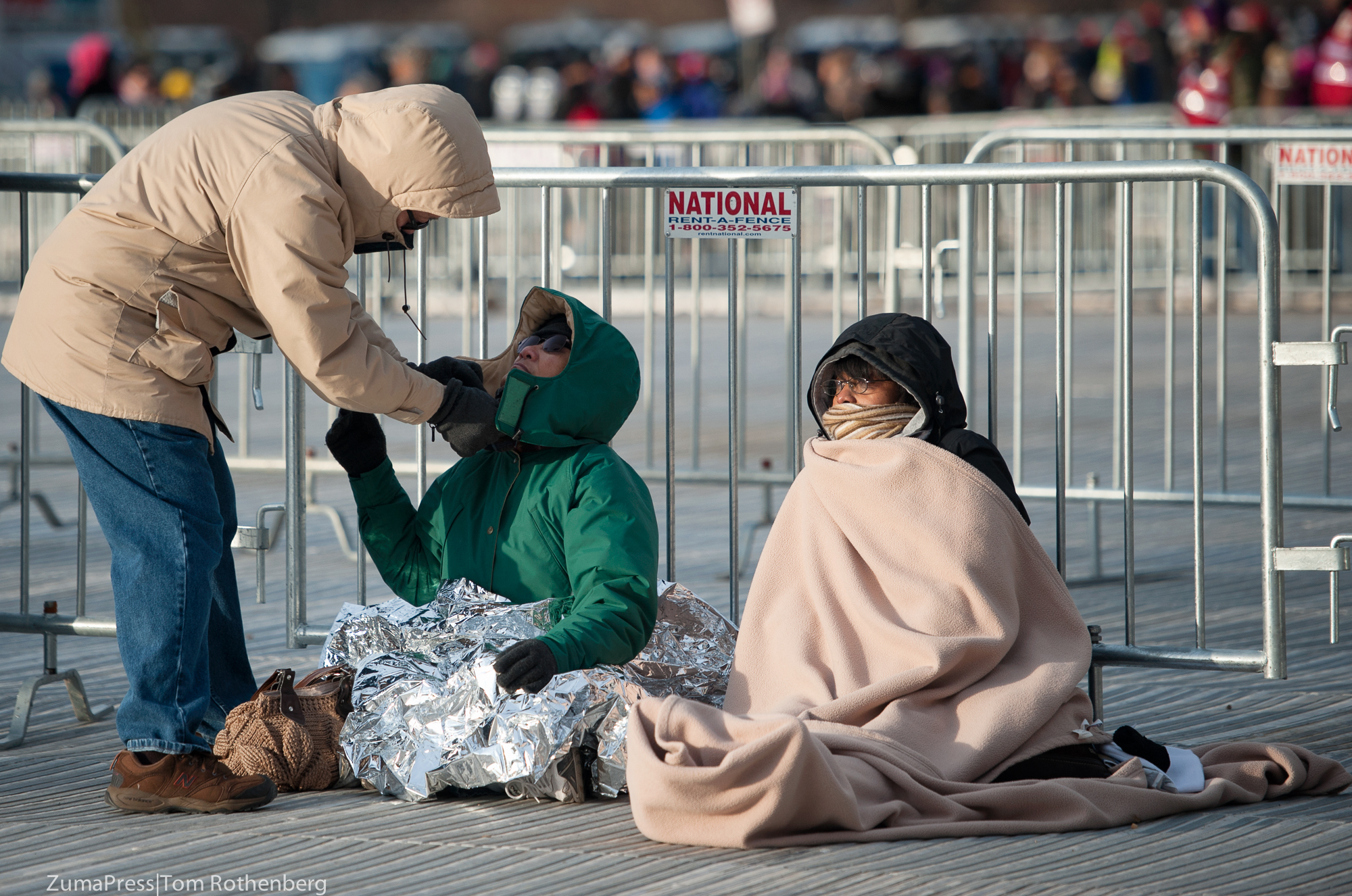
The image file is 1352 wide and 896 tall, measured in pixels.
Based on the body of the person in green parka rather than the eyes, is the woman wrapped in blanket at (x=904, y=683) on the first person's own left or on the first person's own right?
on the first person's own left

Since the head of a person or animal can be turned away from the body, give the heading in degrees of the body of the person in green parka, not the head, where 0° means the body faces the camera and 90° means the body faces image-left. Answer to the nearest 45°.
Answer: approximately 45°

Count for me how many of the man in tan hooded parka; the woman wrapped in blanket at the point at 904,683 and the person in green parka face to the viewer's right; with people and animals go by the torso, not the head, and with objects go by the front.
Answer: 1

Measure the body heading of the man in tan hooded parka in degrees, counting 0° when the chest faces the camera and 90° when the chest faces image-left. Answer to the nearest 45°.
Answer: approximately 270°

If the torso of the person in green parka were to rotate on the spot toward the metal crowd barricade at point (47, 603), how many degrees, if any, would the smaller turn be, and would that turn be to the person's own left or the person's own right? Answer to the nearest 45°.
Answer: approximately 90° to the person's own right

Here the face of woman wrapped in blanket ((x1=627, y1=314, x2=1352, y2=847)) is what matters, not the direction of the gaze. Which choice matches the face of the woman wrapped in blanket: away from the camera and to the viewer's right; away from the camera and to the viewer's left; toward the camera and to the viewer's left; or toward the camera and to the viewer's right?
toward the camera and to the viewer's left

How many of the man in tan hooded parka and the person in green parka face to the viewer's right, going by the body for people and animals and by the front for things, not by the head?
1
